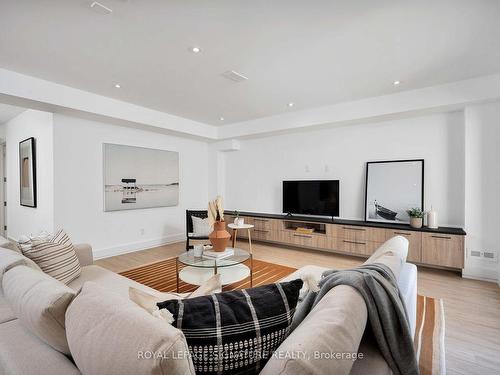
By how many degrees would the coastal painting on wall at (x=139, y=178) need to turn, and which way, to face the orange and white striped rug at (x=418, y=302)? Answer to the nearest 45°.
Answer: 0° — it already faces it

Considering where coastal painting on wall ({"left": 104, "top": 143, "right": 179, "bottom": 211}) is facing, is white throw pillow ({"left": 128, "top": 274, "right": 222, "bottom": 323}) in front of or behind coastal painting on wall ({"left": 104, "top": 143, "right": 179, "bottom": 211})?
in front

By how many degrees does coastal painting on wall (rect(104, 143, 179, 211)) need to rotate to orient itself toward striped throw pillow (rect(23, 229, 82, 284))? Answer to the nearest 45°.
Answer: approximately 45° to its right

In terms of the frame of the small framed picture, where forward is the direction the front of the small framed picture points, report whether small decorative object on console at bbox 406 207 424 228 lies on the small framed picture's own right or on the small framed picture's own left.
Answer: on the small framed picture's own left

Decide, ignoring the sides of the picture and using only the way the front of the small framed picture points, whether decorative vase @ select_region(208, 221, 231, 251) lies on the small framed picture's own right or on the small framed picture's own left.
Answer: on the small framed picture's own left
